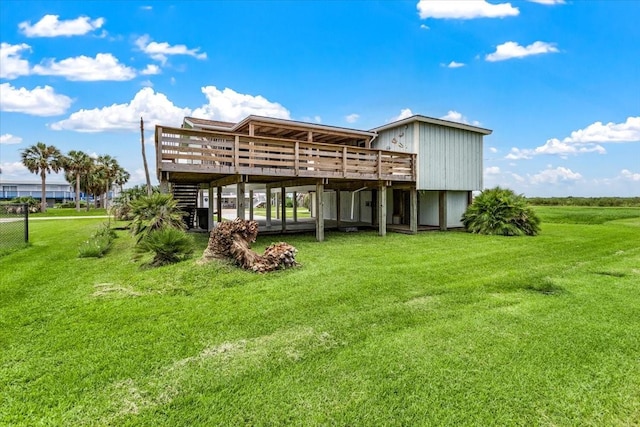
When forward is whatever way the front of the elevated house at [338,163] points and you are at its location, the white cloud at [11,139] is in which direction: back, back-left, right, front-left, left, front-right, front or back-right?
back

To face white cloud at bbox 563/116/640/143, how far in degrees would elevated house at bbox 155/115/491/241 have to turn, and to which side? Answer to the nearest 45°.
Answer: approximately 90° to its left

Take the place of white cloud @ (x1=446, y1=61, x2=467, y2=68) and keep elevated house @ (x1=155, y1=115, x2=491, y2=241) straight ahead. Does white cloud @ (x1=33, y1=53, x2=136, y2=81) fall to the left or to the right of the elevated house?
right

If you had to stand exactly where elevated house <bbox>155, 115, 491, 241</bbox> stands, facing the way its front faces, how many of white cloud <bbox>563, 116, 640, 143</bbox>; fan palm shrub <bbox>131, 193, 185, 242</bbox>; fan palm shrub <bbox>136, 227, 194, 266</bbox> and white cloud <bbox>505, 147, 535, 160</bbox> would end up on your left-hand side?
2

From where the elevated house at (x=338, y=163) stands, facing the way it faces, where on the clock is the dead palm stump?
The dead palm stump is roughly at 2 o'clock from the elevated house.

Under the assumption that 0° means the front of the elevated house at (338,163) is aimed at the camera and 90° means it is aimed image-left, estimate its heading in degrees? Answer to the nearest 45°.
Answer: approximately 315°

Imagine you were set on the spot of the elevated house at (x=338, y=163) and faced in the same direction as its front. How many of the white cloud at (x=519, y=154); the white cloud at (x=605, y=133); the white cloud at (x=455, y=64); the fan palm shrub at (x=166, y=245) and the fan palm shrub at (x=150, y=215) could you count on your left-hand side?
3

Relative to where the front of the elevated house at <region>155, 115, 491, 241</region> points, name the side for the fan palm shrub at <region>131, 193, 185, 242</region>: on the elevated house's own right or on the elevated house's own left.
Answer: on the elevated house's own right

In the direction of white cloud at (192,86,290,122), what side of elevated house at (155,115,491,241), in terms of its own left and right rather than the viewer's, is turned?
back
